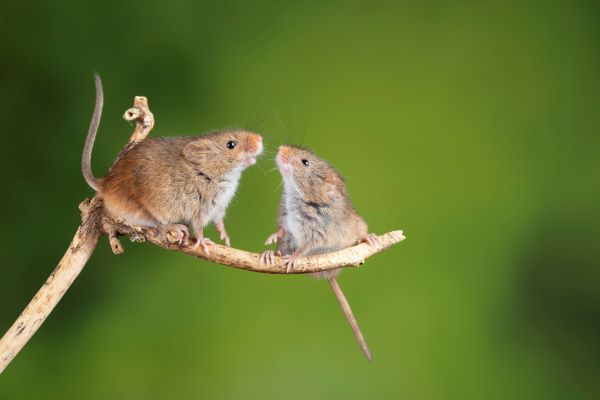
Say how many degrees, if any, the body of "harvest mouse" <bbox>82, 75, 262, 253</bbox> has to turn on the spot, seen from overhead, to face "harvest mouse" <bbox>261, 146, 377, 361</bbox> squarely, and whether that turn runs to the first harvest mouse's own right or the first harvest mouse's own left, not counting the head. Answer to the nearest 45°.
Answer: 0° — it already faces it

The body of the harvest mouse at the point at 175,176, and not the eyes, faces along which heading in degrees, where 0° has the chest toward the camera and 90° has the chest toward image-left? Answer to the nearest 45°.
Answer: approximately 270°

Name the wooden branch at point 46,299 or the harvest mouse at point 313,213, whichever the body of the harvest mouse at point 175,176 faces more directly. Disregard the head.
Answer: the harvest mouse
